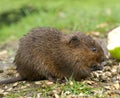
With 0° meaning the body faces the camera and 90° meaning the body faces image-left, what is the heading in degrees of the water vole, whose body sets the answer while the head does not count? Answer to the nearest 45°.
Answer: approximately 270°

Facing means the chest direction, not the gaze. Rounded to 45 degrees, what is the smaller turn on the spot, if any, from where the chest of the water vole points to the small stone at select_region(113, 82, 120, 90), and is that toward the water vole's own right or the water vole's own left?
0° — it already faces it
